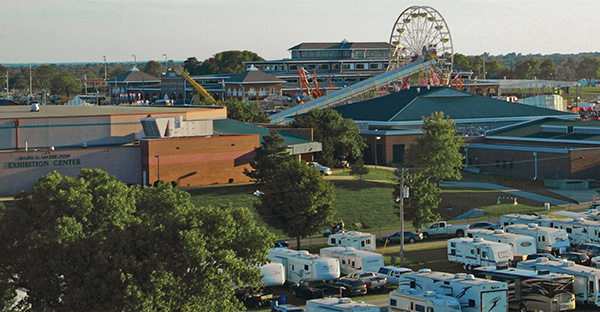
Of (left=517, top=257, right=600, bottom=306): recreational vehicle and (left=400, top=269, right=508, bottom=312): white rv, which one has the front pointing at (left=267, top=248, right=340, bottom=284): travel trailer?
the white rv

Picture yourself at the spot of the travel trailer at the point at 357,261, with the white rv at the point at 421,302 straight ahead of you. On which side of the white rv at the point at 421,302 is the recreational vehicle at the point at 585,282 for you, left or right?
left

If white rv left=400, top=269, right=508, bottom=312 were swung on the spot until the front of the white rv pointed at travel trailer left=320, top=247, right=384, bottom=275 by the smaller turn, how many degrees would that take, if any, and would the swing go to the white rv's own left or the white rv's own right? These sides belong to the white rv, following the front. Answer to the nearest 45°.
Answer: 0° — it already faces it

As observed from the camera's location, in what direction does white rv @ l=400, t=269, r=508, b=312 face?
facing away from the viewer and to the left of the viewer
